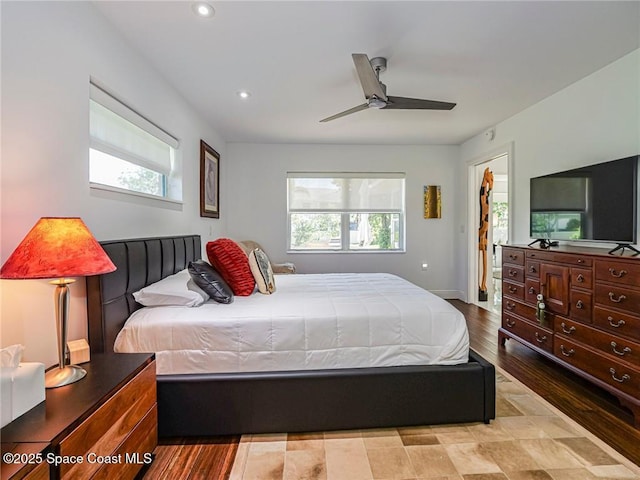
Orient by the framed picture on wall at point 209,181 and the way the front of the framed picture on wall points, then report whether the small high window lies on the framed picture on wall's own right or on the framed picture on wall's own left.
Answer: on the framed picture on wall's own right

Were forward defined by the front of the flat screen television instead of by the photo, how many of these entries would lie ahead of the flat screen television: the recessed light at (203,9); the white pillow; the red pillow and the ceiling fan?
4

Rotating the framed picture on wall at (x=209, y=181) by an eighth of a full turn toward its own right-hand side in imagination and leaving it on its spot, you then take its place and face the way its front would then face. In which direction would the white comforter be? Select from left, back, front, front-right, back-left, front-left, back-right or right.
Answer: front-right

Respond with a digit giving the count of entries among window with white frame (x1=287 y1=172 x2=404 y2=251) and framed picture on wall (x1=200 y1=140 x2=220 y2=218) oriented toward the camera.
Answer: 1

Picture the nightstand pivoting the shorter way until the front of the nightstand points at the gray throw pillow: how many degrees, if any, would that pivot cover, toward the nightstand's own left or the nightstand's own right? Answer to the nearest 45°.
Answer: approximately 90° to the nightstand's own left

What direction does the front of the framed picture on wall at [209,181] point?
to the viewer's right

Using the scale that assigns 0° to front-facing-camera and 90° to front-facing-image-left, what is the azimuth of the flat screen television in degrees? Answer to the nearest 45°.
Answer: approximately 45°

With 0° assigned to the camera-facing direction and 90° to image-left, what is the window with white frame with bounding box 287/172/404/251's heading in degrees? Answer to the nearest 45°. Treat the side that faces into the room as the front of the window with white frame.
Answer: approximately 0°

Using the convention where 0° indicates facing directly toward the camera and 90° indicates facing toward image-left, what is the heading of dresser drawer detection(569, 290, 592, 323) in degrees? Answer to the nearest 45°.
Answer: approximately 45°

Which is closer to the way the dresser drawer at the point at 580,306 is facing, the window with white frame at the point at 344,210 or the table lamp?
the table lamp

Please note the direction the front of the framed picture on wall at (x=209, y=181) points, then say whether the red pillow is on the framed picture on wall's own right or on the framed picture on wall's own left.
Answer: on the framed picture on wall's own right

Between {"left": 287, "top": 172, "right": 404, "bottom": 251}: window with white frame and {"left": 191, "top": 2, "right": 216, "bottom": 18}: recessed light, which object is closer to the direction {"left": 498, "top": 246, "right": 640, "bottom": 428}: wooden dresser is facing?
the recessed light

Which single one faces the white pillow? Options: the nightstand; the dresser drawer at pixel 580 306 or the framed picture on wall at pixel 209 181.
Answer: the dresser drawer
